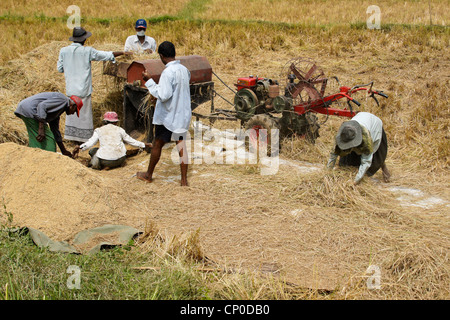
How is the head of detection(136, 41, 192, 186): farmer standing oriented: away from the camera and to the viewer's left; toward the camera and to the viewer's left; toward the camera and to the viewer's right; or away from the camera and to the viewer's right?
away from the camera and to the viewer's left

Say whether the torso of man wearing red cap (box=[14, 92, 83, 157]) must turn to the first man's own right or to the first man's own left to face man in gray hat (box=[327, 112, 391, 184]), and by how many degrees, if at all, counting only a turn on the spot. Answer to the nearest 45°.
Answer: approximately 45° to the first man's own right

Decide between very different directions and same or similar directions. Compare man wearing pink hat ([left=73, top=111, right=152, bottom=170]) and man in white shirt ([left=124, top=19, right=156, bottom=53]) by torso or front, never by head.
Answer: very different directions

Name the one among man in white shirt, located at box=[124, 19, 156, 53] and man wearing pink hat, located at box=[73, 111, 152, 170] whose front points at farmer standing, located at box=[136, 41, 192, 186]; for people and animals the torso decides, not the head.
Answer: the man in white shirt

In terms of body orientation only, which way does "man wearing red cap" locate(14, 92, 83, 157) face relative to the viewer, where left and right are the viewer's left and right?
facing to the right of the viewer

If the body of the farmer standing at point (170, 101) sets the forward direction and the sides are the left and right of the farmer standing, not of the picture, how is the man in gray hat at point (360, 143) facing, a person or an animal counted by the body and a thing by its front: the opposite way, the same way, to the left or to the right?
to the left

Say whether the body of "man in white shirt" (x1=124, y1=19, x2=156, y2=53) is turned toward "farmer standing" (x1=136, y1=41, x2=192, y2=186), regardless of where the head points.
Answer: yes

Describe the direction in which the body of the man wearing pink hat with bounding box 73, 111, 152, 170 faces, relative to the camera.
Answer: away from the camera

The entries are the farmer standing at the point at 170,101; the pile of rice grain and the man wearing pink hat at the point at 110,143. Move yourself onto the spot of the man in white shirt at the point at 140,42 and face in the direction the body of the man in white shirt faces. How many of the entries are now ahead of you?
3

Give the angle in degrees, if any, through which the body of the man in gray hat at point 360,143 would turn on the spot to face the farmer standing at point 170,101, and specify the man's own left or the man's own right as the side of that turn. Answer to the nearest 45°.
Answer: approximately 45° to the man's own right

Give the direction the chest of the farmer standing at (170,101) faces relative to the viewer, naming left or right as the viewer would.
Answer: facing away from the viewer and to the left of the viewer

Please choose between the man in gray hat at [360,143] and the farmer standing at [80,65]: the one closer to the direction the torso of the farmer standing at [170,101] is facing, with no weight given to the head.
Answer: the farmer standing
